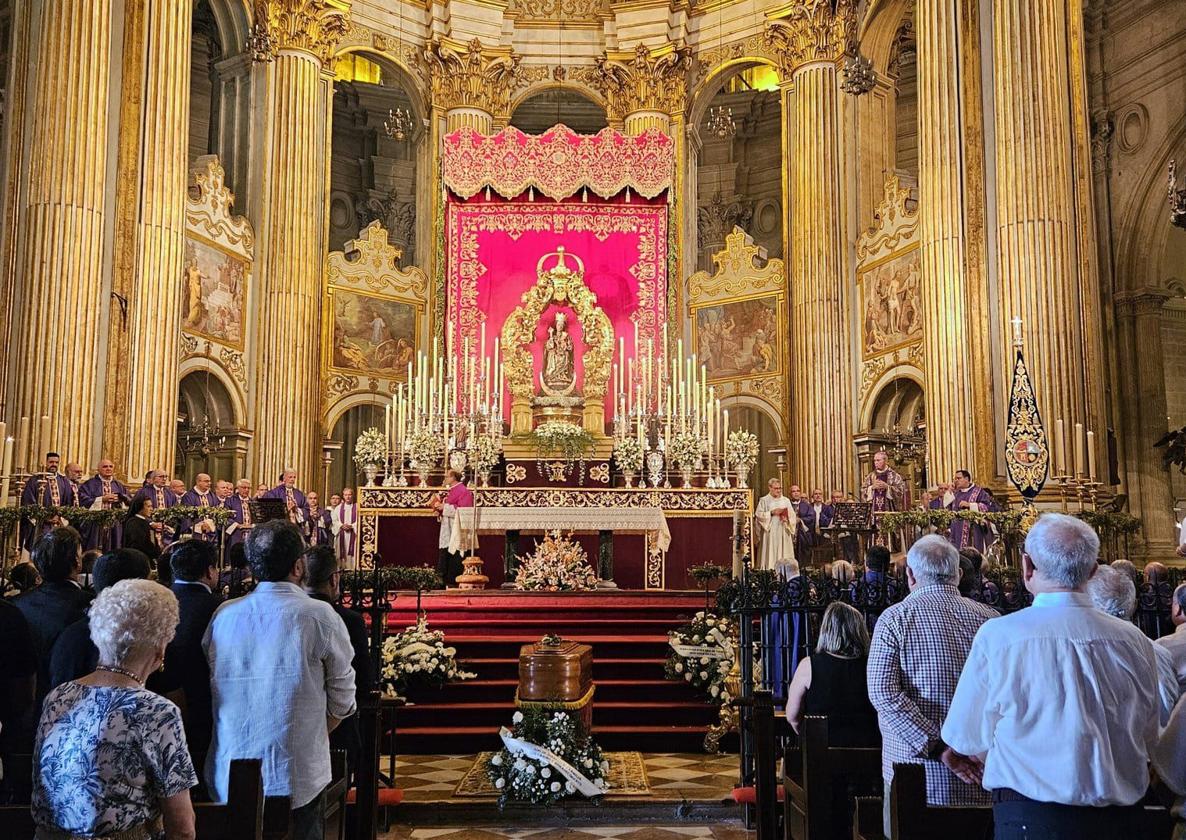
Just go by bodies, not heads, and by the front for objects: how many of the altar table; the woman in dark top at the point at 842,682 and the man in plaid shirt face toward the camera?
1

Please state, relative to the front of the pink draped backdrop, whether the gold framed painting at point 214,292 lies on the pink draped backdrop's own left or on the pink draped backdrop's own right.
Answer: on the pink draped backdrop's own right

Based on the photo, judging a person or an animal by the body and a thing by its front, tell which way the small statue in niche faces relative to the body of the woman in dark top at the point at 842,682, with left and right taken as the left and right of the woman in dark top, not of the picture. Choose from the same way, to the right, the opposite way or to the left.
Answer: the opposite way

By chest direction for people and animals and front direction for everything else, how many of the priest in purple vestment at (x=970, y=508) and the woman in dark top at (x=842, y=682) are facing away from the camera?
1

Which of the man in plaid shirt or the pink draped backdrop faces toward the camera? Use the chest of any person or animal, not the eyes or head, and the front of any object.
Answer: the pink draped backdrop

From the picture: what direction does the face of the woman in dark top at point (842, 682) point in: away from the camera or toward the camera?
away from the camera

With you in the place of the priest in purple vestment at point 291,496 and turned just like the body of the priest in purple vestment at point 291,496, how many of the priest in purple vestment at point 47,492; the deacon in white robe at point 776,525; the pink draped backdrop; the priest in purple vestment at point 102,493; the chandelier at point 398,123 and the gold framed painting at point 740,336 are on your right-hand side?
2

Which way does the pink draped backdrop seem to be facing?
toward the camera

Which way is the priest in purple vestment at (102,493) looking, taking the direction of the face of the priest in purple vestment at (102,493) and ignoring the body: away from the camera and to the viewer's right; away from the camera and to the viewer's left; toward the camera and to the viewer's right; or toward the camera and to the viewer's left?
toward the camera and to the viewer's right

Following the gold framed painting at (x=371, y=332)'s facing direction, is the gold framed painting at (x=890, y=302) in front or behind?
in front

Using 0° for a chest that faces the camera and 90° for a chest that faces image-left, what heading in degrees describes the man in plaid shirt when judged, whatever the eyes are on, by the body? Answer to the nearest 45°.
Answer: approximately 180°

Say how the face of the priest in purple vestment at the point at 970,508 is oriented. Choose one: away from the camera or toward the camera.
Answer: toward the camera

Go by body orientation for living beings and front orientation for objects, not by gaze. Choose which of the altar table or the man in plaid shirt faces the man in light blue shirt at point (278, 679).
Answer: the altar table

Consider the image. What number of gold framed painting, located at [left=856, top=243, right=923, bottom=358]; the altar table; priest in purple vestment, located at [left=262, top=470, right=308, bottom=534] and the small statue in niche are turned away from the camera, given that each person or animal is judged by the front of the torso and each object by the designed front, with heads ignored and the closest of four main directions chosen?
0

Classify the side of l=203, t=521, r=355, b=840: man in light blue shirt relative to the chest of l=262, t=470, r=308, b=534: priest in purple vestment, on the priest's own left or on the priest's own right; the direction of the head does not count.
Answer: on the priest's own right

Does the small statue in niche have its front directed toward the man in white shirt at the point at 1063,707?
yes

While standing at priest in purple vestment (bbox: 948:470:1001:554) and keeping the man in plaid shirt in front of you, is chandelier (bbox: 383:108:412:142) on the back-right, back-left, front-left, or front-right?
back-right

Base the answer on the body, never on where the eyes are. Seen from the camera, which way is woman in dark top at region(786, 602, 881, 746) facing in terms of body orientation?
away from the camera

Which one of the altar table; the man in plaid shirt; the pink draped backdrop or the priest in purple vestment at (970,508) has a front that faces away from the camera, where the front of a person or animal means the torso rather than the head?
the man in plaid shirt

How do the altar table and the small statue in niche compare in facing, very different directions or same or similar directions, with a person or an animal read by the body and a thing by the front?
same or similar directions

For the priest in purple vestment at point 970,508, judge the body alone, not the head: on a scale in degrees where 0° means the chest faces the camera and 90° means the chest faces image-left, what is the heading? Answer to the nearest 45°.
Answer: approximately 45°

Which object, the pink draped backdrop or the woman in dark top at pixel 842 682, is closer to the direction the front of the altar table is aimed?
the woman in dark top

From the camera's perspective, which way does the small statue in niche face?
toward the camera
